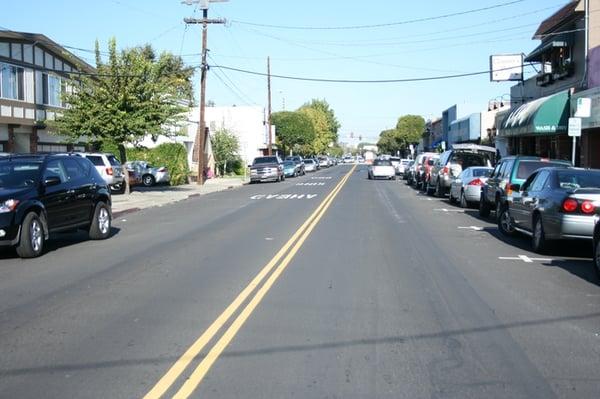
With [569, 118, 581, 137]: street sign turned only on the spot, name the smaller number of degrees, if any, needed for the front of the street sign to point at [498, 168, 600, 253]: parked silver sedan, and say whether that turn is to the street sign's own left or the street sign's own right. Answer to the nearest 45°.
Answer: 0° — it already faces it

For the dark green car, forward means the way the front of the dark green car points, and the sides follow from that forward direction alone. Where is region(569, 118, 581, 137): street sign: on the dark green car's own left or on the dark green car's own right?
on the dark green car's own right

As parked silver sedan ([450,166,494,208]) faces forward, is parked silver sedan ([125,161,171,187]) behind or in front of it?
in front

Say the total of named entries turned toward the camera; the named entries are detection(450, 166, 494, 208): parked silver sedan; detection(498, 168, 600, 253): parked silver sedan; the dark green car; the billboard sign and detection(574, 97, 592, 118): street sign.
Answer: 2

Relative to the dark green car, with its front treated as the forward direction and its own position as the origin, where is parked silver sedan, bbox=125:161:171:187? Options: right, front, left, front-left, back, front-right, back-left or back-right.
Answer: front

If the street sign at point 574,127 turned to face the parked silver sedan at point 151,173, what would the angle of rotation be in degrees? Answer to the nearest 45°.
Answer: approximately 135° to its right

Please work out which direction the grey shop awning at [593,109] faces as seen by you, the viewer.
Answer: facing the viewer and to the left of the viewer

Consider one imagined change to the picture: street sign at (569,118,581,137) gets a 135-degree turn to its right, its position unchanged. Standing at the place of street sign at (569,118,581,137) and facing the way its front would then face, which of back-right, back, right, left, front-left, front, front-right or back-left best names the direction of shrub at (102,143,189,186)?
front

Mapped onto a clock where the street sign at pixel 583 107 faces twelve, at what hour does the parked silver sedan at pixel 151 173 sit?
The parked silver sedan is roughly at 4 o'clock from the street sign.

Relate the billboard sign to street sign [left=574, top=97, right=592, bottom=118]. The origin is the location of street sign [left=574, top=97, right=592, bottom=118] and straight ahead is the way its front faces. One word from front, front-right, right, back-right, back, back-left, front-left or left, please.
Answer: back

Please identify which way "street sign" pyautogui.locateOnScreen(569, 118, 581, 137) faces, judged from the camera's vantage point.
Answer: facing the viewer

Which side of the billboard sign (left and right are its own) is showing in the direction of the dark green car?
front

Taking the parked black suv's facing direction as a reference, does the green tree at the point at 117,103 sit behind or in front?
behind

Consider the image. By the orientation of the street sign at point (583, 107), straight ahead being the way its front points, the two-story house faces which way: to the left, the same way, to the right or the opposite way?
to the left

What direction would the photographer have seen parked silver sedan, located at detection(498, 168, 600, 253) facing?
facing away from the viewer and to the left of the viewer

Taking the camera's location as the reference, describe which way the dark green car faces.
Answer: facing away from the viewer and to the left of the viewer

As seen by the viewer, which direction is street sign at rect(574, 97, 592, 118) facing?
toward the camera

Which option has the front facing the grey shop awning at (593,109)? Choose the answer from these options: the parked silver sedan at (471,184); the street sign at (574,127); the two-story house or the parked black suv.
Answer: the two-story house

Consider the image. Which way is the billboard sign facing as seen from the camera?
toward the camera
